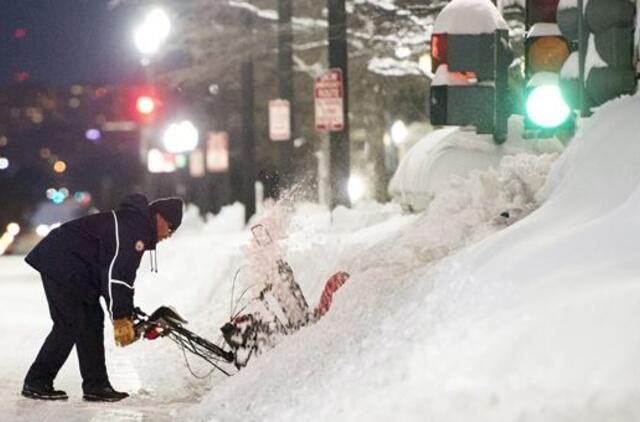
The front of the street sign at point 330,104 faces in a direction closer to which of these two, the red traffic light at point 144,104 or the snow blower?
the snow blower

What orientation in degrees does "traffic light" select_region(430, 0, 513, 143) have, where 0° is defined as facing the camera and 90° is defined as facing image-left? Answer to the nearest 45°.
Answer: approximately 90°

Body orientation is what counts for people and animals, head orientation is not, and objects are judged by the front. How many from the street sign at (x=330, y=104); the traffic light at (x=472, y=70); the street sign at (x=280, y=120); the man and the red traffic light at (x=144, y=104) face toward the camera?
3

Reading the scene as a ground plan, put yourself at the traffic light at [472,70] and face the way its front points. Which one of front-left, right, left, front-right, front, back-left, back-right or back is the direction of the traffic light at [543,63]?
back-left

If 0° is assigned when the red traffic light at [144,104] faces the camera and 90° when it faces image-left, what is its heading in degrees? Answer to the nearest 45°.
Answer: approximately 0°

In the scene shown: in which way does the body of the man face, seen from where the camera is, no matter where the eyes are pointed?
to the viewer's right
